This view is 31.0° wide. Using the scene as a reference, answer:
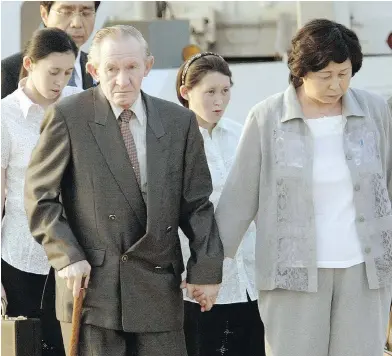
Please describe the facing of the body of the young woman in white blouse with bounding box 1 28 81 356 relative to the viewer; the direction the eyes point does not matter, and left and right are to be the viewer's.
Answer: facing the viewer and to the right of the viewer

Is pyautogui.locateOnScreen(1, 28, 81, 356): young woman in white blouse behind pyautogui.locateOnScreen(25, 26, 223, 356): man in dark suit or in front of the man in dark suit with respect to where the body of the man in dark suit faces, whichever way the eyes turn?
behind

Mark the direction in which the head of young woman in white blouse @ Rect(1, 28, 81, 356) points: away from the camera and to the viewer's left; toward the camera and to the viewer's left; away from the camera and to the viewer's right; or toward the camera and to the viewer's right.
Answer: toward the camera and to the viewer's right

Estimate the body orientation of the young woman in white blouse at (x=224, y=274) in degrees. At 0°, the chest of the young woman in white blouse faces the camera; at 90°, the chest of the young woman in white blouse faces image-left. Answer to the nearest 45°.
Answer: approximately 0°

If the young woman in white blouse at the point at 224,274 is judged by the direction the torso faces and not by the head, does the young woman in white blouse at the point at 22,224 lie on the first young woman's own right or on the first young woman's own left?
on the first young woman's own right

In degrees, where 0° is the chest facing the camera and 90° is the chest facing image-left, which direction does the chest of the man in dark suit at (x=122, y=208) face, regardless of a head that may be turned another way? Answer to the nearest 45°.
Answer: approximately 0°

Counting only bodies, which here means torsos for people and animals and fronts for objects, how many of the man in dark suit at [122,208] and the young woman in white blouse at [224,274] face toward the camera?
2
